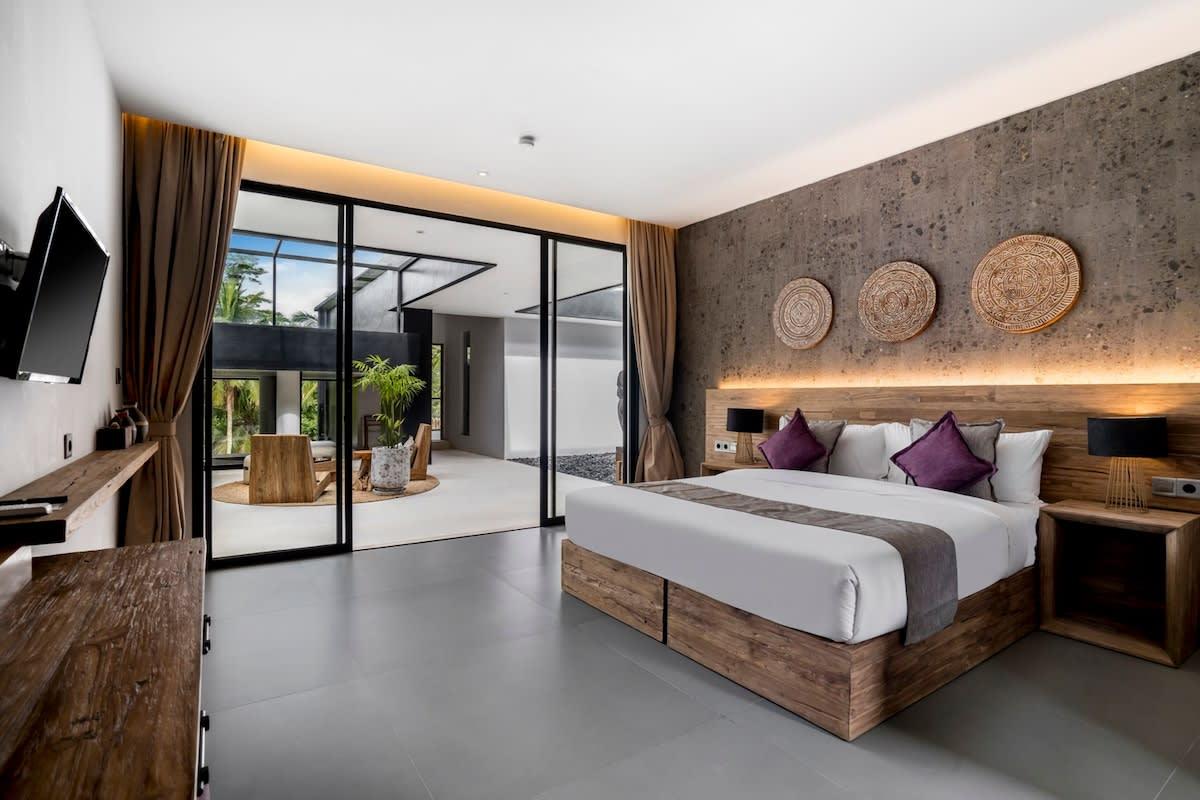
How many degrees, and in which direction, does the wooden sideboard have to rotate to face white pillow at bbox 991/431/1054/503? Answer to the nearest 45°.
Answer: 0° — it already faces it

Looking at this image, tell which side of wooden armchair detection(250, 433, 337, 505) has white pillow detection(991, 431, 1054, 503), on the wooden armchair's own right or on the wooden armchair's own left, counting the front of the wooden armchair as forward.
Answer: on the wooden armchair's own right

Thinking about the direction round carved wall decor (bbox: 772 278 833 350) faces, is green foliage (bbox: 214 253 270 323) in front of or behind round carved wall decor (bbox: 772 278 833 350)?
in front

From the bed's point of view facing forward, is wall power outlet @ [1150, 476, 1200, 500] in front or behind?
behind

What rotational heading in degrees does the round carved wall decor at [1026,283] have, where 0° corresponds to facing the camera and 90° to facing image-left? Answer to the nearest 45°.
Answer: approximately 45°

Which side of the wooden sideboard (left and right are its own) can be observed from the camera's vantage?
right

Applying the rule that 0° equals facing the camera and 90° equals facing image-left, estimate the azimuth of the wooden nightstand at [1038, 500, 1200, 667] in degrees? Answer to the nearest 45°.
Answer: approximately 45°

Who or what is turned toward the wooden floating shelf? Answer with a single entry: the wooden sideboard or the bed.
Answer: the bed
